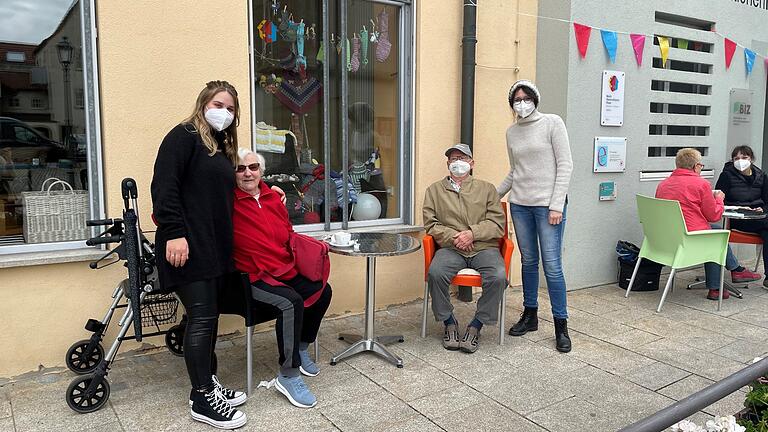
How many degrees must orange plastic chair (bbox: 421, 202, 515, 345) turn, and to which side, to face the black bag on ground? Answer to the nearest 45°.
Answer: approximately 135° to its left

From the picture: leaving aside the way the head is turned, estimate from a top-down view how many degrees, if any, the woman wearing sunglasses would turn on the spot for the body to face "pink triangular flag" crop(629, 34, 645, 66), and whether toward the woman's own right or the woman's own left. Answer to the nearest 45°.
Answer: approximately 90° to the woman's own left

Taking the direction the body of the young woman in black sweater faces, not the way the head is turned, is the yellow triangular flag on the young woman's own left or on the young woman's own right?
on the young woman's own left

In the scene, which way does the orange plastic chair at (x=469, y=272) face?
toward the camera

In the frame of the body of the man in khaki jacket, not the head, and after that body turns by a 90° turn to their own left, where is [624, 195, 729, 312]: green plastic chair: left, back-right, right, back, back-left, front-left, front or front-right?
front-left

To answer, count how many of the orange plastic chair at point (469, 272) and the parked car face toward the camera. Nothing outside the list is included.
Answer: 1

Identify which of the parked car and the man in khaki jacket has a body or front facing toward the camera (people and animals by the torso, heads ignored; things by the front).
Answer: the man in khaki jacket

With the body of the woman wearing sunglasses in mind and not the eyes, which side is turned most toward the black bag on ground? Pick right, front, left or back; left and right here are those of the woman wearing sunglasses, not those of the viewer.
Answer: left

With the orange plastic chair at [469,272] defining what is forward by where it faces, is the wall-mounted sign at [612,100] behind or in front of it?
behind

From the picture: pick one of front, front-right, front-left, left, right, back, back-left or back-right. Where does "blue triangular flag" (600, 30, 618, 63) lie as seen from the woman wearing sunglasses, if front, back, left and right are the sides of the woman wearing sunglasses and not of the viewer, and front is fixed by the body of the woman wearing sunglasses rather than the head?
left

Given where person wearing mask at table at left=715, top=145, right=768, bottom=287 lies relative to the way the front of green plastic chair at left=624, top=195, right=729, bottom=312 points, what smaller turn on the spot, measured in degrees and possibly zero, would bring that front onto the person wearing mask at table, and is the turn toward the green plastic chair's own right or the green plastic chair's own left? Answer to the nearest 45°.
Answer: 0° — it already faces them

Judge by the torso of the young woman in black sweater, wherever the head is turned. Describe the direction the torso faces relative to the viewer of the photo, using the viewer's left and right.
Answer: facing the viewer and to the right of the viewer

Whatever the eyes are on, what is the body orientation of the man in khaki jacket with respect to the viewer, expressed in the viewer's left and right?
facing the viewer

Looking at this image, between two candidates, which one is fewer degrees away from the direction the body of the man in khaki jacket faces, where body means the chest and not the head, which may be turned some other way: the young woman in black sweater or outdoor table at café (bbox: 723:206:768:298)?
the young woman in black sweater

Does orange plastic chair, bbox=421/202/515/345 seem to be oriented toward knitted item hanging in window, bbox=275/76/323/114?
no

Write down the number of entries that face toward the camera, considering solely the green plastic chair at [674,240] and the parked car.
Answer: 0

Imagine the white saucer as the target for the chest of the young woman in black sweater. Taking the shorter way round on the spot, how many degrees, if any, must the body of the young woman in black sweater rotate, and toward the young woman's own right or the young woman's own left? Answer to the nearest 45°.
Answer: approximately 90° to the young woman's own left

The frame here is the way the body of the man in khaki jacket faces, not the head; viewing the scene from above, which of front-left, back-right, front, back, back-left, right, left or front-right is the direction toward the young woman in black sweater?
front-right
